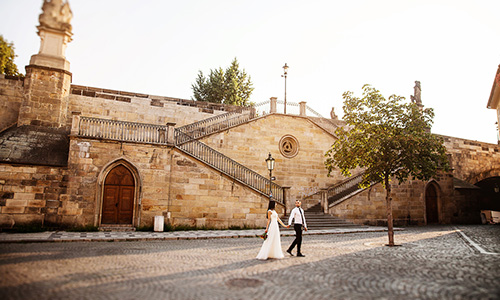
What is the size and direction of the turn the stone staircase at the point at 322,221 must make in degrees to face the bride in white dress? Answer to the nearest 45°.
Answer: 0° — it already faces them

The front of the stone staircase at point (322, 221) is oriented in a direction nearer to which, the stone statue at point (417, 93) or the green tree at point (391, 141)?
the green tree

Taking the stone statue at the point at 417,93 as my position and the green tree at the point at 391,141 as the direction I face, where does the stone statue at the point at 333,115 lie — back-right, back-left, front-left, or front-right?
front-right

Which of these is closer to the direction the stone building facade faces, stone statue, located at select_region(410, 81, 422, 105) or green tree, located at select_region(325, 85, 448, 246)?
the green tree

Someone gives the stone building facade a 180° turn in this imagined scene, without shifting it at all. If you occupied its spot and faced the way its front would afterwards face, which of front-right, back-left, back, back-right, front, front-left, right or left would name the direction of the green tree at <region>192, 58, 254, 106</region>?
front

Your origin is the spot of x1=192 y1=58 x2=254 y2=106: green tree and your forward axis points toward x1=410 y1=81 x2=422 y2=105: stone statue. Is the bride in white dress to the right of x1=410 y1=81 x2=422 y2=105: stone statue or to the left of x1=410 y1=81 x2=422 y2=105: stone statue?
right

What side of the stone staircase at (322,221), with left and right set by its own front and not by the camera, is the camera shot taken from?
front

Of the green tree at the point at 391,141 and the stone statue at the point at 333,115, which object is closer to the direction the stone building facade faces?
the green tree

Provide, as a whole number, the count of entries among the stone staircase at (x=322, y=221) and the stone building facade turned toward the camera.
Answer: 2

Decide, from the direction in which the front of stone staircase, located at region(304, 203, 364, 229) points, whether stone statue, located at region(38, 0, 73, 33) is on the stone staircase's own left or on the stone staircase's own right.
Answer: on the stone staircase's own right

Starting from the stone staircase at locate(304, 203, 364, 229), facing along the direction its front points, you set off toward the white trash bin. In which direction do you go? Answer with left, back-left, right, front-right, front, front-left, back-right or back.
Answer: front-right

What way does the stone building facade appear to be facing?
toward the camera

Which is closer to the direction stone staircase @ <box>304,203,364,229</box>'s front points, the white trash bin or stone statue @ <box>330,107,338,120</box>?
the white trash bin
